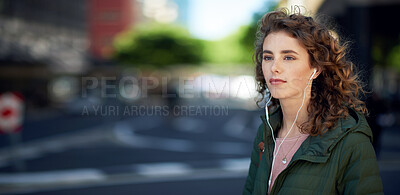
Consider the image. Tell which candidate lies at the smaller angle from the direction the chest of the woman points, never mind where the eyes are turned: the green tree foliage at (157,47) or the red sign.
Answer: the red sign

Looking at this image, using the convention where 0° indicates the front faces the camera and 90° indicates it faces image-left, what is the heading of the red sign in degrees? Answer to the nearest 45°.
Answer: approximately 0°

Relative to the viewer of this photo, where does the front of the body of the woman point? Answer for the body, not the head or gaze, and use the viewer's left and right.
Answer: facing the viewer and to the left of the viewer

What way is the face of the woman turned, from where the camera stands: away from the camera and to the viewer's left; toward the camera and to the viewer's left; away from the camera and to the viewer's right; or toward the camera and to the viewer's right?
toward the camera and to the viewer's left

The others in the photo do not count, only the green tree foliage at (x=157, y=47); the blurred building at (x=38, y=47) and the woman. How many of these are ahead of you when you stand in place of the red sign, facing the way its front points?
1

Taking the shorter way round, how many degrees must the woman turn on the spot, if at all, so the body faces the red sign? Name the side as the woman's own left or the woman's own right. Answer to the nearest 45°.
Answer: approximately 90° to the woman's own right

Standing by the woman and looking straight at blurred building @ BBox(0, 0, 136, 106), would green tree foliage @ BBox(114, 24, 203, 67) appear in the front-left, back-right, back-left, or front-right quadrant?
front-right

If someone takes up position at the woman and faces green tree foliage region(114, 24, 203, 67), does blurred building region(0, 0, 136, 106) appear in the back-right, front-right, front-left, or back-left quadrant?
front-left

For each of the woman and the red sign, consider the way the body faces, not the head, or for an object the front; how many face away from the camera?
0

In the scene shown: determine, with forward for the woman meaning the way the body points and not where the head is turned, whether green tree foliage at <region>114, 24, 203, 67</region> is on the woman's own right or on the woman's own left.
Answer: on the woman's own right

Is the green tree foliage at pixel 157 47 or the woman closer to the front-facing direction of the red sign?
the woman

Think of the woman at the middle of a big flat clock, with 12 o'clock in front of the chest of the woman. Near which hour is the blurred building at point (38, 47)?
The blurred building is roughly at 3 o'clock from the woman.

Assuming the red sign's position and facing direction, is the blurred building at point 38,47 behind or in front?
behind
